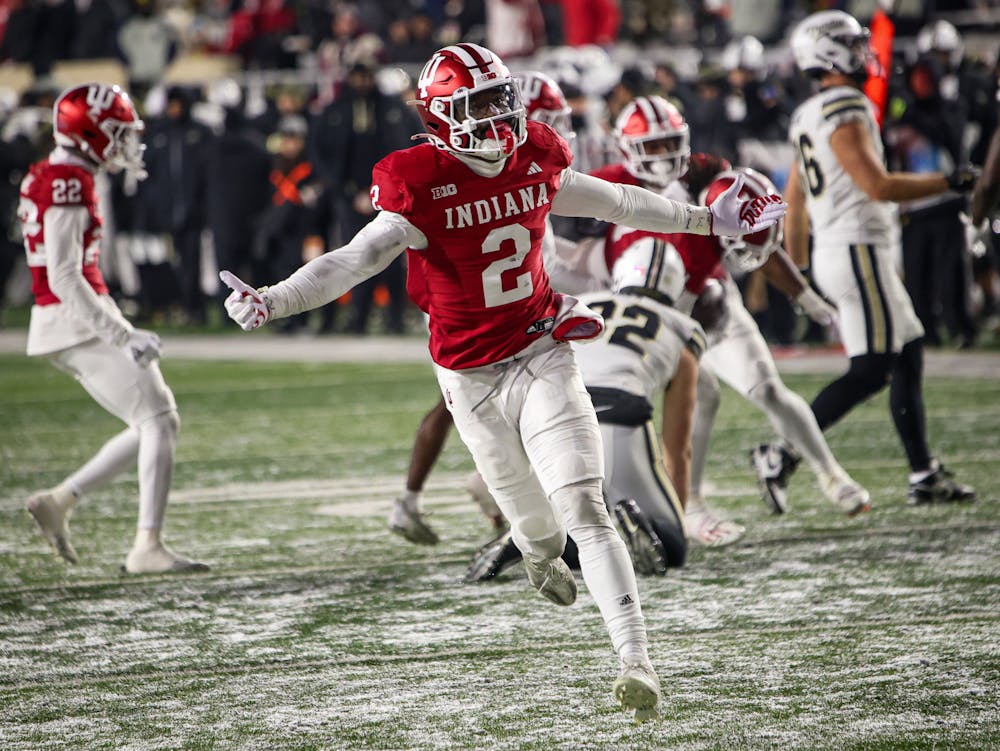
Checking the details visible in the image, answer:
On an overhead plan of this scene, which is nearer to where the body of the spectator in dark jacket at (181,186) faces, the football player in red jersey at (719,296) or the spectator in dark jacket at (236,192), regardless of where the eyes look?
the football player in red jersey

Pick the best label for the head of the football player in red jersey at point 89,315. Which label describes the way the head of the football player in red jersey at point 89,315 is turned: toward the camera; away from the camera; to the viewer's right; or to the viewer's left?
to the viewer's right

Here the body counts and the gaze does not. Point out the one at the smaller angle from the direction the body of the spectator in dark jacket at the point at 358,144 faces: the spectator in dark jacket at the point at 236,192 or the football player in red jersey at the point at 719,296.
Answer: the football player in red jersey

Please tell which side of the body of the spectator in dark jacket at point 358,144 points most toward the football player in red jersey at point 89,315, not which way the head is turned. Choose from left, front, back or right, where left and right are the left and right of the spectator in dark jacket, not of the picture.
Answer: front

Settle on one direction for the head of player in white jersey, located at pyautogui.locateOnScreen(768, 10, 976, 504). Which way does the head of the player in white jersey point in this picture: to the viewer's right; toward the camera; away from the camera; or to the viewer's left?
to the viewer's right

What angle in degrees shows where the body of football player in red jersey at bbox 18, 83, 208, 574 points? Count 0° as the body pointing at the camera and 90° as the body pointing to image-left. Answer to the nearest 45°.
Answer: approximately 270°
